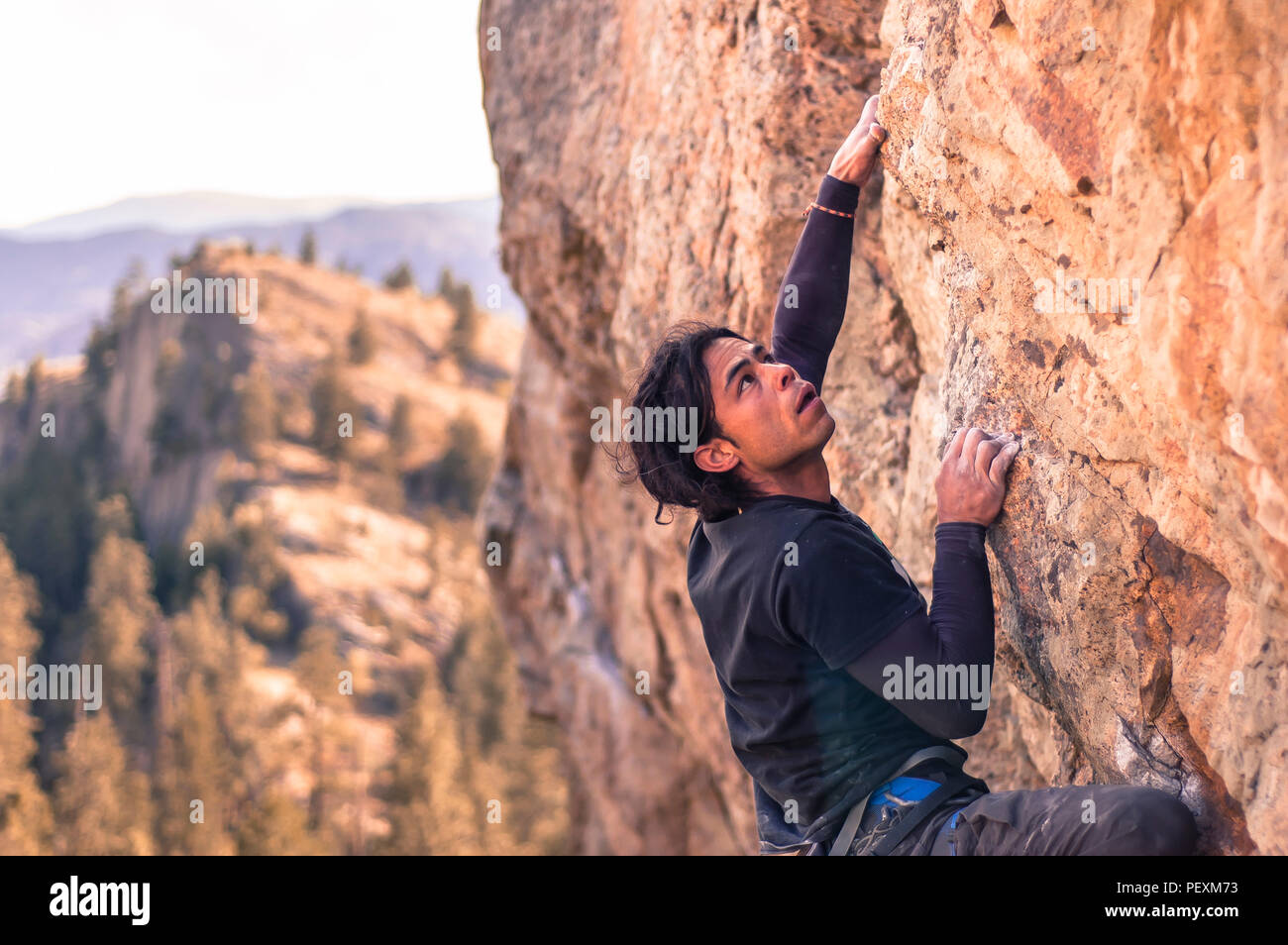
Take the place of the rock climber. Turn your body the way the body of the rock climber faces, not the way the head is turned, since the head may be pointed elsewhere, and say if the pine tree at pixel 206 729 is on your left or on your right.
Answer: on your left

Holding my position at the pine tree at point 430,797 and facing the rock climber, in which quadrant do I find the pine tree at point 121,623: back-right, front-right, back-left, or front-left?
back-right

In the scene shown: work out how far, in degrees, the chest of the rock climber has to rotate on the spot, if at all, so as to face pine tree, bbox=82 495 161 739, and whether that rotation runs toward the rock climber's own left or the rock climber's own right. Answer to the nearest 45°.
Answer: approximately 135° to the rock climber's own left

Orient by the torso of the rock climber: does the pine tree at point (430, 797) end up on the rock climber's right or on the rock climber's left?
on the rock climber's left

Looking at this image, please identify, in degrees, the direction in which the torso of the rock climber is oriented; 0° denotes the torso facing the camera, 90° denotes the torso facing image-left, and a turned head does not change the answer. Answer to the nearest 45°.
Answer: approximately 270°

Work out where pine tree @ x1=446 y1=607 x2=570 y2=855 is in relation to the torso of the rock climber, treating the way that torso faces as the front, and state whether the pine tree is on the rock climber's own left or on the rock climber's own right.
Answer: on the rock climber's own left
